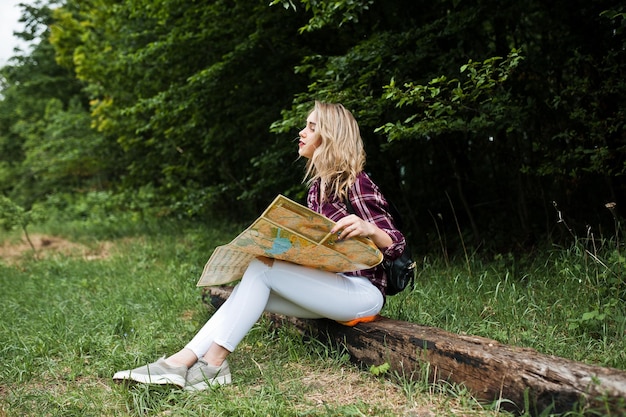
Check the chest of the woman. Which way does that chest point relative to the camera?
to the viewer's left
